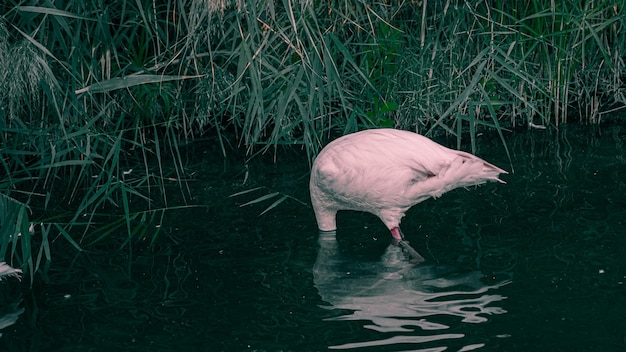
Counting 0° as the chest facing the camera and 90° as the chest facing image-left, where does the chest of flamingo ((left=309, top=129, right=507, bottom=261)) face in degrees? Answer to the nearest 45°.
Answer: approximately 90°
